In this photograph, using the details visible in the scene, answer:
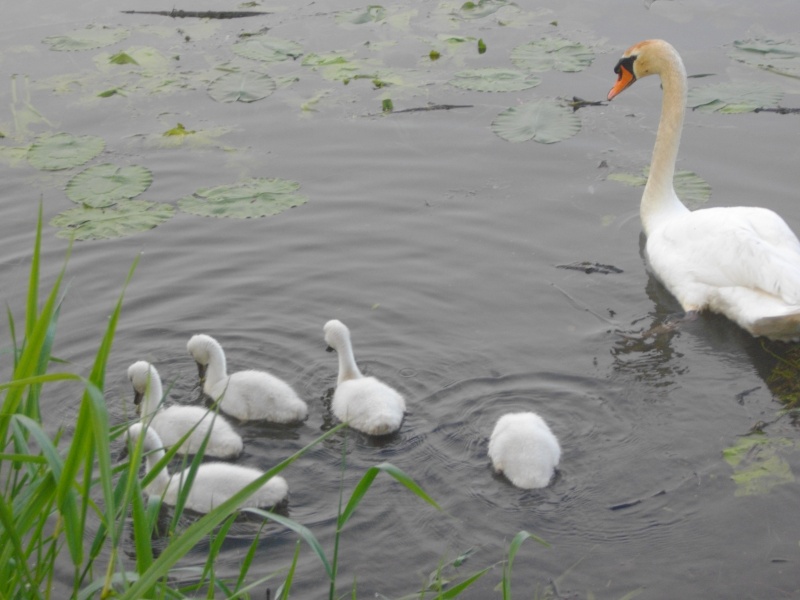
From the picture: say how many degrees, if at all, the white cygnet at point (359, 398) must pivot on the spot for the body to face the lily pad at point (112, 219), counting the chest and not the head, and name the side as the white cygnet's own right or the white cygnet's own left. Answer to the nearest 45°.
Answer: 0° — it already faces it

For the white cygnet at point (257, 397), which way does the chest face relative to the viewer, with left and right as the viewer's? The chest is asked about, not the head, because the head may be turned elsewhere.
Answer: facing to the left of the viewer

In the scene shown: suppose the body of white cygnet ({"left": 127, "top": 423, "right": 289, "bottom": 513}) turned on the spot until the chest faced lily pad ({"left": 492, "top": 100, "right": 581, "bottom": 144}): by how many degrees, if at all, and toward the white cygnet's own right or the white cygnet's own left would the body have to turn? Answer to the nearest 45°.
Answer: approximately 135° to the white cygnet's own right

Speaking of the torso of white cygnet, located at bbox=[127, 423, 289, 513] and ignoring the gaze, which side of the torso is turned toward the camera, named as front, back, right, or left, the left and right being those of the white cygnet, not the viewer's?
left

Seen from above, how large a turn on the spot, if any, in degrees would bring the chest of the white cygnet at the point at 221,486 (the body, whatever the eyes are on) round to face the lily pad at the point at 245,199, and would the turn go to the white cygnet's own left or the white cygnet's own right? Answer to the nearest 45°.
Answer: approximately 90° to the white cygnet's own right

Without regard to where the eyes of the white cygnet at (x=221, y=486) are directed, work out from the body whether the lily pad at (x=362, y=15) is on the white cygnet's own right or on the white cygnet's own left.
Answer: on the white cygnet's own right

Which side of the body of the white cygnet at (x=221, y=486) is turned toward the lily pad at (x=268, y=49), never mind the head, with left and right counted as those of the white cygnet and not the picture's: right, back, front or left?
right

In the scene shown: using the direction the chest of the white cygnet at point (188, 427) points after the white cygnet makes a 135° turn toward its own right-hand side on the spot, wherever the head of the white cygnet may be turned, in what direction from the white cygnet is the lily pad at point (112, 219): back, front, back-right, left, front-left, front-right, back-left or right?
front-left

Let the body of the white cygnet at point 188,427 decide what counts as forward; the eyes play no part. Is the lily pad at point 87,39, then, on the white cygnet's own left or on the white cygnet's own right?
on the white cygnet's own right
